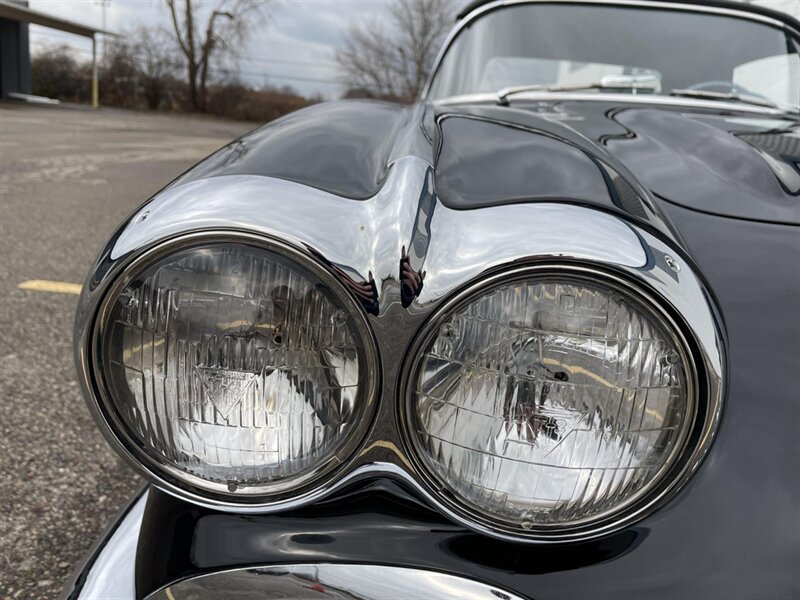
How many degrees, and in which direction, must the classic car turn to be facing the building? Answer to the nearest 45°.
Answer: approximately 135° to its right

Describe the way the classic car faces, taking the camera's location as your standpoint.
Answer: facing the viewer
